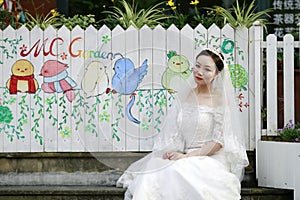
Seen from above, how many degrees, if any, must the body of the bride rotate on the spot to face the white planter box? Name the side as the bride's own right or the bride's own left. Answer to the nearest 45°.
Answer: approximately 135° to the bride's own left

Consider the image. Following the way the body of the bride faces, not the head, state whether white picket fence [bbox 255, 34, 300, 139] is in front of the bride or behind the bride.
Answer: behind

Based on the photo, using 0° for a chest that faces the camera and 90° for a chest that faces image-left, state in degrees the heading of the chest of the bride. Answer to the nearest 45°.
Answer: approximately 45°

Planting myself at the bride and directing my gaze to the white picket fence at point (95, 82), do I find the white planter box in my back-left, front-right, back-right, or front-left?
back-right
